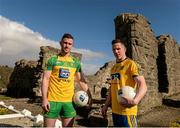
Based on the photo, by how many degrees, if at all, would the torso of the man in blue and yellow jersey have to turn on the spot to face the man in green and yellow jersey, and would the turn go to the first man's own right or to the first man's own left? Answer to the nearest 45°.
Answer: approximately 45° to the first man's own right

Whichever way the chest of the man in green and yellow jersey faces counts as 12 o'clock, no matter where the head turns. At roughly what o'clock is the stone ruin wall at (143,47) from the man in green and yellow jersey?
The stone ruin wall is roughly at 7 o'clock from the man in green and yellow jersey.

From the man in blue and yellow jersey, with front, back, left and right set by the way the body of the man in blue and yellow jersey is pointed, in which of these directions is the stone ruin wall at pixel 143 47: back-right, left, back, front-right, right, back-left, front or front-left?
back-right

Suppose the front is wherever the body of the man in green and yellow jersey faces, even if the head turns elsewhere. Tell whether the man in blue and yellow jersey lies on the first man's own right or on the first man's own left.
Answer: on the first man's own left

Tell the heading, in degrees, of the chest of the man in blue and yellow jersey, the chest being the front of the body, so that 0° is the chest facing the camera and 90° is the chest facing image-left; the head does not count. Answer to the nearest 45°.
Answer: approximately 45°

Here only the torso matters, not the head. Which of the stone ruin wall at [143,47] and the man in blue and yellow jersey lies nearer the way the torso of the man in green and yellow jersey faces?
the man in blue and yellow jersey

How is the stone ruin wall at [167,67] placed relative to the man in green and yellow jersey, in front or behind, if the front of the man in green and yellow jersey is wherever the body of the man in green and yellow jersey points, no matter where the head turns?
behind

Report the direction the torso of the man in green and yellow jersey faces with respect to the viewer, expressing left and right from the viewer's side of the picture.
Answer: facing the viewer

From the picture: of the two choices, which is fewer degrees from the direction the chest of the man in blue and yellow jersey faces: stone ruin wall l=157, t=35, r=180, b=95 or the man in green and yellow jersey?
the man in green and yellow jersey

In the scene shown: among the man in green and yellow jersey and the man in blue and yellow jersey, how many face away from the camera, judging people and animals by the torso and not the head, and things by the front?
0

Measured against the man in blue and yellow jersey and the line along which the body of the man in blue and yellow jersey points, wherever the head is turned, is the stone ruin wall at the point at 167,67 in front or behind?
behind

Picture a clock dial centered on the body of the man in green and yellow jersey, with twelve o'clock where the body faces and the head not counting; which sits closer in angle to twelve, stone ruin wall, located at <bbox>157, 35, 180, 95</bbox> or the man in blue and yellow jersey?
the man in blue and yellow jersey
